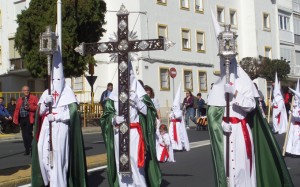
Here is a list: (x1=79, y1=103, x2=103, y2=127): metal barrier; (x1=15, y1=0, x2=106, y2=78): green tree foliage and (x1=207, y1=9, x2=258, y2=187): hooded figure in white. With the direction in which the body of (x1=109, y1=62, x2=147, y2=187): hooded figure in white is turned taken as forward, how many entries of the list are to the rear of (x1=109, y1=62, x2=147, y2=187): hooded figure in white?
2

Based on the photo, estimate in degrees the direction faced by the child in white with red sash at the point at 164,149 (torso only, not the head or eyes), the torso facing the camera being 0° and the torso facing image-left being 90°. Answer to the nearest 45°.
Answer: approximately 0°

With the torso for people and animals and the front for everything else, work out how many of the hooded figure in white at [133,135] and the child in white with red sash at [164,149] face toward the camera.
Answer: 2

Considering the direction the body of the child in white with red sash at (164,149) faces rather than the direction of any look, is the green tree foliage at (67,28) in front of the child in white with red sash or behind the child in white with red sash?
behind

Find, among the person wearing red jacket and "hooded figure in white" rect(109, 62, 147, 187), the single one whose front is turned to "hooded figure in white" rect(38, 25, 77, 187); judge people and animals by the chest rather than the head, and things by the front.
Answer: the person wearing red jacket

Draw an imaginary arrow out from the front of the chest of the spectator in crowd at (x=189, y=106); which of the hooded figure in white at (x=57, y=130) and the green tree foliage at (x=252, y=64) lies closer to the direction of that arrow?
the hooded figure in white

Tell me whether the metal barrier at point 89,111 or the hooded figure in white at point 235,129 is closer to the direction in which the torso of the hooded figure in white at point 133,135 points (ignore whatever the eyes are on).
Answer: the hooded figure in white

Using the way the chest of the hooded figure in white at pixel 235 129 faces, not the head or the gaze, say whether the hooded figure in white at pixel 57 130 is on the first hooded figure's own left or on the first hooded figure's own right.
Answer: on the first hooded figure's own right

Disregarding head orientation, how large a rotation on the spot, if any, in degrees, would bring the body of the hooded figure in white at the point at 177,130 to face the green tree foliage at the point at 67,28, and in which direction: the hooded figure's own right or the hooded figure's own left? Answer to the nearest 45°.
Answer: approximately 90° to the hooded figure's own right
